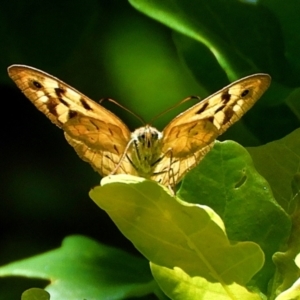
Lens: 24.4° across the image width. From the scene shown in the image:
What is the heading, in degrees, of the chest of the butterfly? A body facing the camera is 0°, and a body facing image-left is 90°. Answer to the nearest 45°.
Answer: approximately 0°
